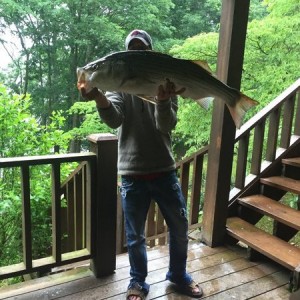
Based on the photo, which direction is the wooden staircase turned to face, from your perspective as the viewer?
facing the viewer and to the left of the viewer

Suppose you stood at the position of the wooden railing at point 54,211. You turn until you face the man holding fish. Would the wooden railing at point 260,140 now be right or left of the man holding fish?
left

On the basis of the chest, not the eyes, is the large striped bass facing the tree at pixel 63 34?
no

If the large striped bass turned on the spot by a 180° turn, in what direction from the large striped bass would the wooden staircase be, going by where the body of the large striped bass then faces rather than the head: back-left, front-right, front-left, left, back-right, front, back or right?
front-left

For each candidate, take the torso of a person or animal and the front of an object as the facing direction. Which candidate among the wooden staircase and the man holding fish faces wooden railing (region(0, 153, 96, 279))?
the wooden staircase

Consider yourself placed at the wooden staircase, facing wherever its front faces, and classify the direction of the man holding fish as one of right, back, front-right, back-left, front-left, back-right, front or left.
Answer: front

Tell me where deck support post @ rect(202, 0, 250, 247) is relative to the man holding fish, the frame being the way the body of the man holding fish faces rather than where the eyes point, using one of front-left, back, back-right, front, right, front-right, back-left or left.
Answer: back-left

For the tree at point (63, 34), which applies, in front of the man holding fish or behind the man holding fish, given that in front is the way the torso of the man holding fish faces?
behind

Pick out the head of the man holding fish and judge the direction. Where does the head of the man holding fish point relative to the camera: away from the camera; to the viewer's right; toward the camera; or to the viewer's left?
toward the camera

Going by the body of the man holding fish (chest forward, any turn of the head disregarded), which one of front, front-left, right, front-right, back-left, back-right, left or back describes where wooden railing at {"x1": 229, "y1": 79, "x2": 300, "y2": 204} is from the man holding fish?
back-left

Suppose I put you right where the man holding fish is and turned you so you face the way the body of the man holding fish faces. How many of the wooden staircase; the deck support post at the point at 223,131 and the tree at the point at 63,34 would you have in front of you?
0

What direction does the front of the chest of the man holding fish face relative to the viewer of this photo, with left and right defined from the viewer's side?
facing the viewer

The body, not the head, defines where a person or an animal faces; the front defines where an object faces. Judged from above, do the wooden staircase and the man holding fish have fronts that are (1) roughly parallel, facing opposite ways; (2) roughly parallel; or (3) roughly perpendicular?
roughly perpendicular

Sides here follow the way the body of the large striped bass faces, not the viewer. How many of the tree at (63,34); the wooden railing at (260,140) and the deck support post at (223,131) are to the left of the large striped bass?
0

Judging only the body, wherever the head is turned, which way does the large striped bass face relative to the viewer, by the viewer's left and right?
facing to the left of the viewer

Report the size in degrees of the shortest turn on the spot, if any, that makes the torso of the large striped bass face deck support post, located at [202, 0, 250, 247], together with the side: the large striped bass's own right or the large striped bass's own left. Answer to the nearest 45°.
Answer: approximately 135° to the large striped bass's own right

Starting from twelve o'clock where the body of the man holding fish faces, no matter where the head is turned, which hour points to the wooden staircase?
The wooden staircase is roughly at 8 o'clock from the man holding fish.

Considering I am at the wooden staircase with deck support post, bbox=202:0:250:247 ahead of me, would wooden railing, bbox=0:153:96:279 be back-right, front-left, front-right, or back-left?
front-left
